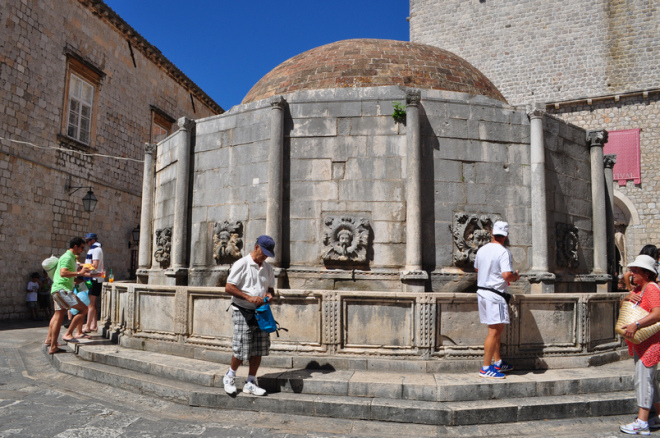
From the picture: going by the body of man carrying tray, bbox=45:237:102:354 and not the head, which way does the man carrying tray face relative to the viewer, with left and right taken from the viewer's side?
facing to the right of the viewer

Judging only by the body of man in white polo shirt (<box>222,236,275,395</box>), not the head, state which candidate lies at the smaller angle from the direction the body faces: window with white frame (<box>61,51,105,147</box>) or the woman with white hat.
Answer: the woman with white hat

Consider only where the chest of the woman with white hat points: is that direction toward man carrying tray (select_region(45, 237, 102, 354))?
yes

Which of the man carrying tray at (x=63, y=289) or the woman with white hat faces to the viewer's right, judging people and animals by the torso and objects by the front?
the man carrying tray

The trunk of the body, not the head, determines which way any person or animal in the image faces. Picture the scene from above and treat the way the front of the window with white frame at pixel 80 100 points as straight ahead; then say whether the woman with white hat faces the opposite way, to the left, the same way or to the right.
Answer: the opposite way

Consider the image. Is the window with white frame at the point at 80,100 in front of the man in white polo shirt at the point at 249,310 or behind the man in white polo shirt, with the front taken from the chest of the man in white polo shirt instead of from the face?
behind

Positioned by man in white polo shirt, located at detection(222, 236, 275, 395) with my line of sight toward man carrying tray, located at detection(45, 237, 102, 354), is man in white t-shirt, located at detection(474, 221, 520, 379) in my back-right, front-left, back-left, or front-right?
back-right

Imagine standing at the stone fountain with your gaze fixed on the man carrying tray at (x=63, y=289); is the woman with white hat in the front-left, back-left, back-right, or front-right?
front-left

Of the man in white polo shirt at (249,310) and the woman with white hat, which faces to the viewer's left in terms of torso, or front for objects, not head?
the woman with white hat

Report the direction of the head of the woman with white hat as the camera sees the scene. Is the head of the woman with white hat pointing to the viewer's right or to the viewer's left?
to the viewer's left

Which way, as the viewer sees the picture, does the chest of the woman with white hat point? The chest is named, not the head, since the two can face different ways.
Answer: to the viewer's left
